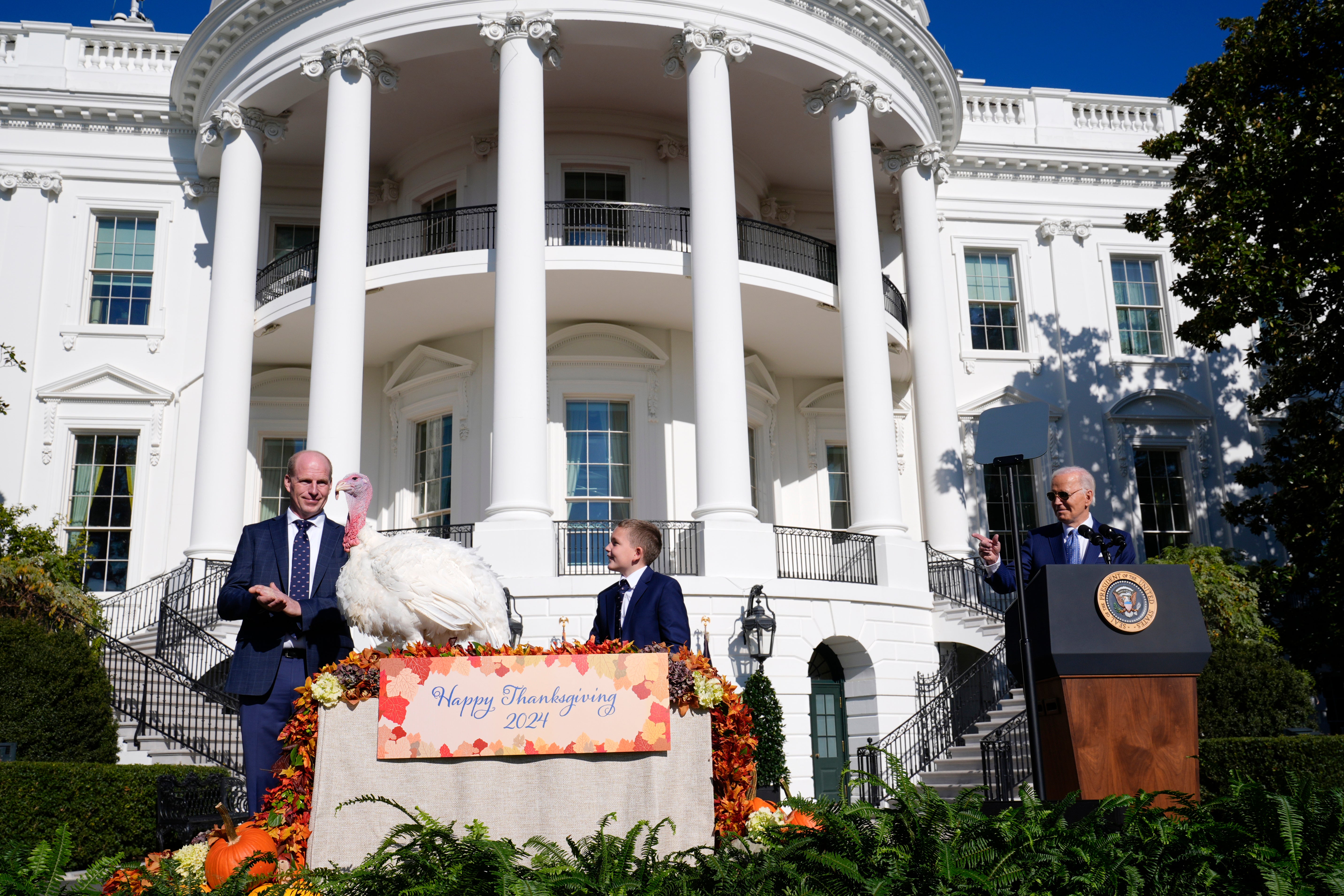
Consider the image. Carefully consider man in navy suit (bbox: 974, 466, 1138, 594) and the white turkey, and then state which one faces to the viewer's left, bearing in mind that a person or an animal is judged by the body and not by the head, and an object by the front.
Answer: the white turkey

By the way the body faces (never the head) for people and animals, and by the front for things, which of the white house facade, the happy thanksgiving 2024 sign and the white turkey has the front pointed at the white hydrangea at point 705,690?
the white house facade

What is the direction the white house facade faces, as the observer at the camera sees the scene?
facing the viewer

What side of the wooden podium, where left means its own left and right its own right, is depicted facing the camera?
front

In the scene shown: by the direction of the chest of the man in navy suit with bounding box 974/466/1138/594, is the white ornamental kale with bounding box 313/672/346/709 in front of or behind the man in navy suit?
in front

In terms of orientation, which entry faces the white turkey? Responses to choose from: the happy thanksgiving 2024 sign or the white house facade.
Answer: the white house facade

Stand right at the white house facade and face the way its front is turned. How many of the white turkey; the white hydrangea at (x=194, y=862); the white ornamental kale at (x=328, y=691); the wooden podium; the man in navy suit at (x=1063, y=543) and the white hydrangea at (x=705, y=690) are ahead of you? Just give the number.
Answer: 6

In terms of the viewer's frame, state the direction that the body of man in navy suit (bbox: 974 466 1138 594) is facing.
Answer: toward the camera

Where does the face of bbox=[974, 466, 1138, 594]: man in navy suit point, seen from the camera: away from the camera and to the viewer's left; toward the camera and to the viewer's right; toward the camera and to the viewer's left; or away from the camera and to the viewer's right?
toward the camera and to the viewer's left

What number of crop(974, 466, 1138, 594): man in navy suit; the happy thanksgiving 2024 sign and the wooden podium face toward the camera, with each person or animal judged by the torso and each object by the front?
3

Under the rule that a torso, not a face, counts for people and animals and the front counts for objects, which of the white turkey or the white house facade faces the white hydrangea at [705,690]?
the white house facade

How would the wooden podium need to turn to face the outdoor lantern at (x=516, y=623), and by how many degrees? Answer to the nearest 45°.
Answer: approximately 135° to its right

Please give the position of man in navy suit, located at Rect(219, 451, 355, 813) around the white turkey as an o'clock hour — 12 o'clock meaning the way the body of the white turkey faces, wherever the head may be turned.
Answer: The man in navy suit is roughly at 1 o'clock from the white turkey.

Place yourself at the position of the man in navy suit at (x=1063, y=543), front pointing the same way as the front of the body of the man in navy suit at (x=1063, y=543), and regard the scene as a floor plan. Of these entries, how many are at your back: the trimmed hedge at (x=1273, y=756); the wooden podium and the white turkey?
1

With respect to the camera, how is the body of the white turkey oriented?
to the viewer's left
